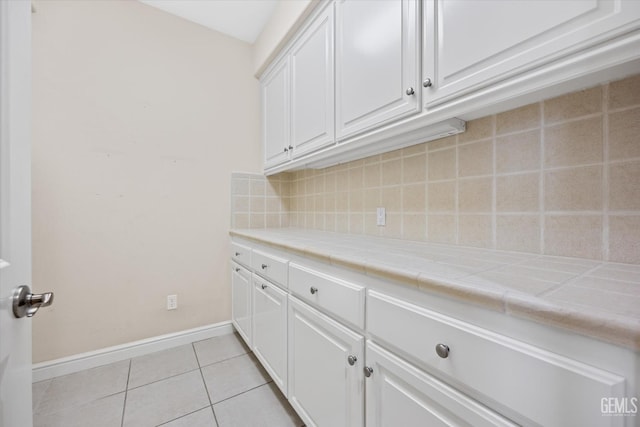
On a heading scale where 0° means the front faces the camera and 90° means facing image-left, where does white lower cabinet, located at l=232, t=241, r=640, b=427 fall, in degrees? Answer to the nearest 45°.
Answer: approximately 45°
